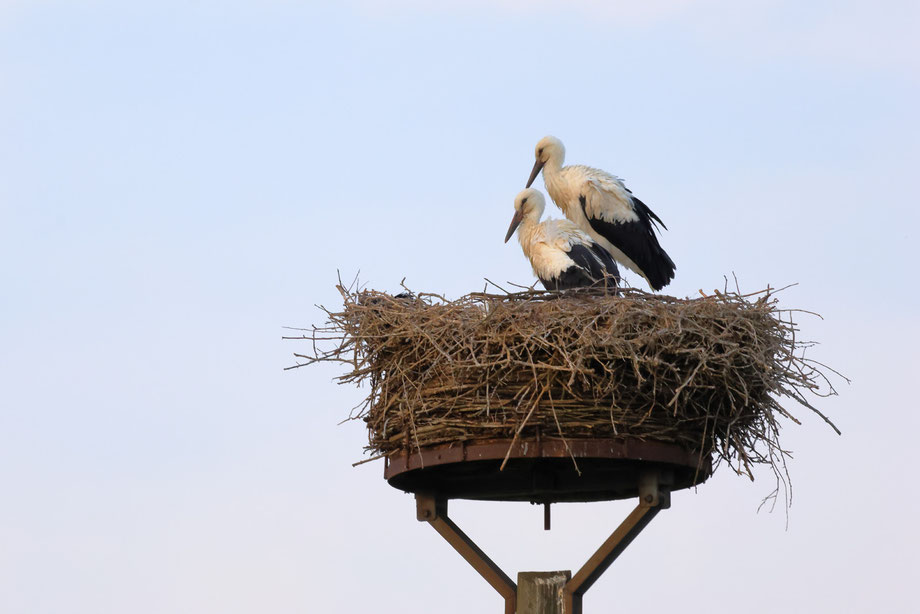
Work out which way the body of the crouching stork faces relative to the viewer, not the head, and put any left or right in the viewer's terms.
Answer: facing to the left of the viewer

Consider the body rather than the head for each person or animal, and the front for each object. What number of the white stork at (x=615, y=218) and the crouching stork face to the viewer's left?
2

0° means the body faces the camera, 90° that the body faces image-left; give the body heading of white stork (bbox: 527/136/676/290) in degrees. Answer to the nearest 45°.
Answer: approximately 90°
